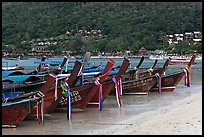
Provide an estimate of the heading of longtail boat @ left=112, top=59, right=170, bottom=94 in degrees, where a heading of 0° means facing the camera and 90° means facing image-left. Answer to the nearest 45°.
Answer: approximately 270°

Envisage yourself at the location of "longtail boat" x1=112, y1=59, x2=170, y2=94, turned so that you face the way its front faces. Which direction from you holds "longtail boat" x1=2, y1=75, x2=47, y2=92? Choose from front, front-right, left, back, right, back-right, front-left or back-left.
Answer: back-right

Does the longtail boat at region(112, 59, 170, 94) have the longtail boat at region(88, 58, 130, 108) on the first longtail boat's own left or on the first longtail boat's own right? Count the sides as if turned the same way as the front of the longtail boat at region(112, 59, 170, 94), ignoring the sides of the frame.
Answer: on the first longtail boat's own right

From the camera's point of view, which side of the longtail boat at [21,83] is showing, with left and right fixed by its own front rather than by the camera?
right

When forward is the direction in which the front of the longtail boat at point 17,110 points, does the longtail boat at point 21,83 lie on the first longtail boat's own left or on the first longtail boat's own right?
on the first longtail boat's own left

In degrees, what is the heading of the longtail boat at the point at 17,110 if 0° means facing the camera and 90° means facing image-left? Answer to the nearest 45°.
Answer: approximately 270°

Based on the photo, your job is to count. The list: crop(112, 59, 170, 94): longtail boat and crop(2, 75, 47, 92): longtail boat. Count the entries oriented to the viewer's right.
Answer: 2

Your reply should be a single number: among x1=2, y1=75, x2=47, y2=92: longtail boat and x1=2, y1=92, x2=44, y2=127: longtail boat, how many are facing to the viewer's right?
2
